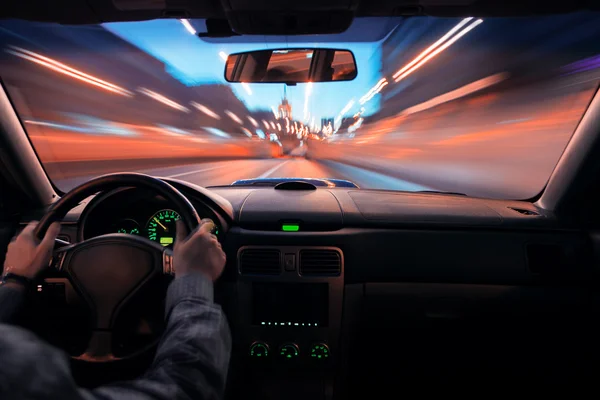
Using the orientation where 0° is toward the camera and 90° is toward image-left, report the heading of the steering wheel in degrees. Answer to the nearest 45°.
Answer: approximately 0°

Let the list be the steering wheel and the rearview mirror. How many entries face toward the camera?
2

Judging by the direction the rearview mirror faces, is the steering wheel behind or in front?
in front

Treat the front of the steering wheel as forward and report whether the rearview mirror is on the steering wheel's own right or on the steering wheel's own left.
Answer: on the steering wheel's own left
